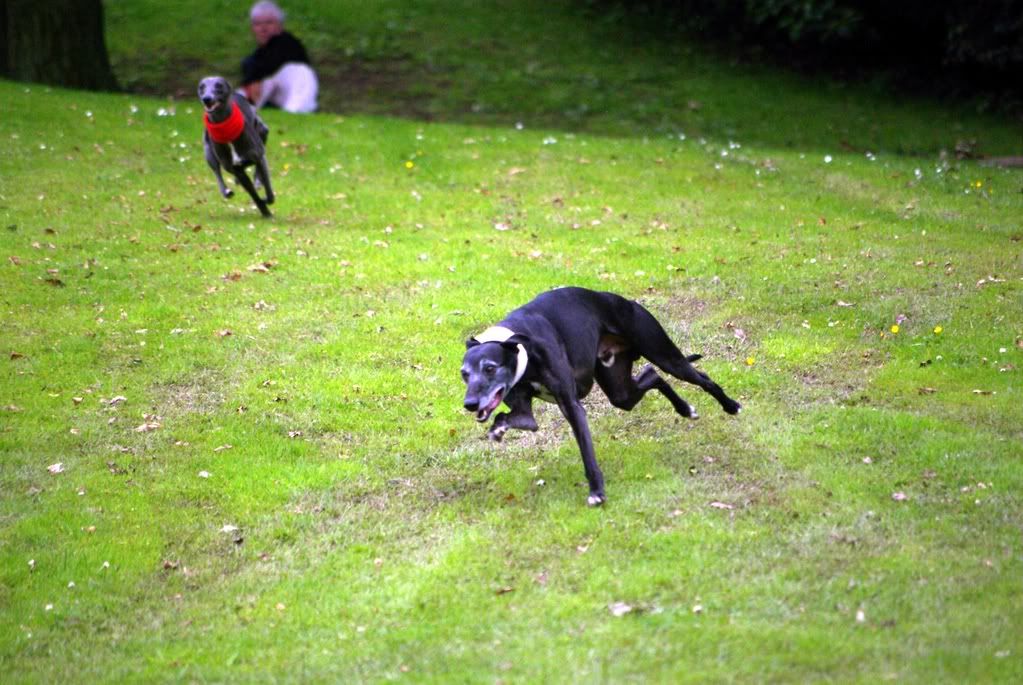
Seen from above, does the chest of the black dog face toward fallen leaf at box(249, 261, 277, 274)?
no

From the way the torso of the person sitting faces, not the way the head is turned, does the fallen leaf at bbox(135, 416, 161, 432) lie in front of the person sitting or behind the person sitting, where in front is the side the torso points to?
in front

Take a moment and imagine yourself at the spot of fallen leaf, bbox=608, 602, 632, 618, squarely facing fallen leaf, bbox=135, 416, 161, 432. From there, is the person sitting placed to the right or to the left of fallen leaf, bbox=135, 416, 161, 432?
right

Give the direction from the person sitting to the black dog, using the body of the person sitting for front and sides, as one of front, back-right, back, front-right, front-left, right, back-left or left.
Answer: front-left

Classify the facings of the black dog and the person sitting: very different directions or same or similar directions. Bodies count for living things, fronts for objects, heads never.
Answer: same or similar directions

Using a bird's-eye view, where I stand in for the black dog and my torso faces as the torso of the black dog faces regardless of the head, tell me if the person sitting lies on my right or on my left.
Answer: on my right

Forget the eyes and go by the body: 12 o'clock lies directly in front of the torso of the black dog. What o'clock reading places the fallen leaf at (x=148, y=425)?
The fallen leaf is roughly at 2 o'clock from the black dog.

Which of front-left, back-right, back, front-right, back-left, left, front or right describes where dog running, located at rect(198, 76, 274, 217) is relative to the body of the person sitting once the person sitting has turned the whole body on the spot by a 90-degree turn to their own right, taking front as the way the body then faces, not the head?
back-left

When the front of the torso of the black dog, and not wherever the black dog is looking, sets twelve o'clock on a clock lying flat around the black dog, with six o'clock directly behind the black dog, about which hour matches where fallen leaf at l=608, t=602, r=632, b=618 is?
The fallen leaf is roughly at 10 o'clock from the black dog.

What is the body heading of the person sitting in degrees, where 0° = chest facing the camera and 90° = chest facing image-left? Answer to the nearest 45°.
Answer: approximately 45°

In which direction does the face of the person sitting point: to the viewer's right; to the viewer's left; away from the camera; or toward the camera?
toward the camera

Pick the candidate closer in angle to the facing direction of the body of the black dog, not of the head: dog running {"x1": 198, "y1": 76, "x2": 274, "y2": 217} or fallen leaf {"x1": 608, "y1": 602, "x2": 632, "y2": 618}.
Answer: the fallen leaf

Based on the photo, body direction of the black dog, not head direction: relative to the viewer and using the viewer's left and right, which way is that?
facing the viewer and to the left of the viewer

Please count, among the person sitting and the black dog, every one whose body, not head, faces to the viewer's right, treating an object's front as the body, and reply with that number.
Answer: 0

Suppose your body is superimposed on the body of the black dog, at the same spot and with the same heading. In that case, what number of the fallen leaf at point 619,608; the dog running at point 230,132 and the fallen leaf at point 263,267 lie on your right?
2

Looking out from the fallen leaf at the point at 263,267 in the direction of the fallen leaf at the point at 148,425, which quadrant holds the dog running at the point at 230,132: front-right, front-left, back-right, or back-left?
back-right
